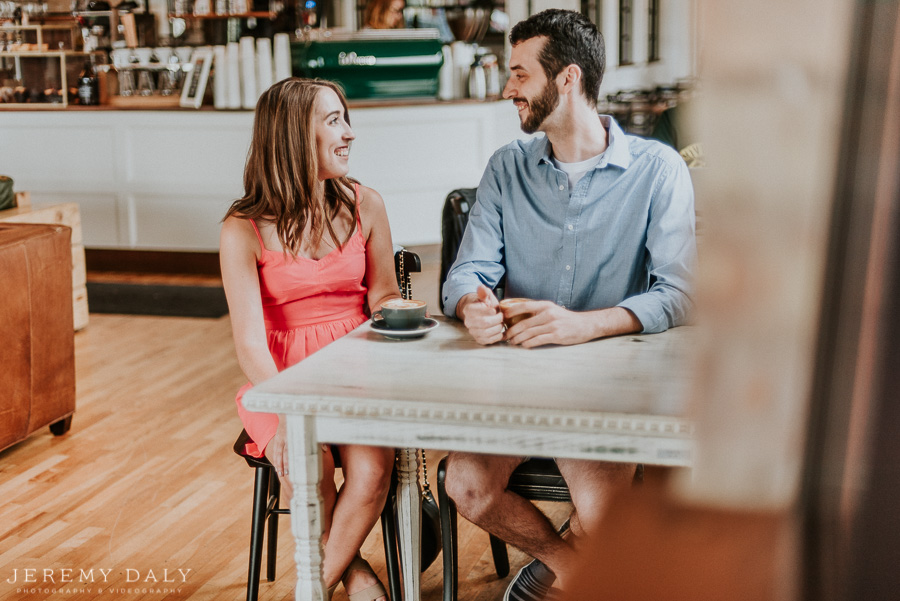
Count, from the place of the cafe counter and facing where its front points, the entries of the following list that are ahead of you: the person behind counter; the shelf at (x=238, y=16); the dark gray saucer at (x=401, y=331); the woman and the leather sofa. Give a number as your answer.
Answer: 3

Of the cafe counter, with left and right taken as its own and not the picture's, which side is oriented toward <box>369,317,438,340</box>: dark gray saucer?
front

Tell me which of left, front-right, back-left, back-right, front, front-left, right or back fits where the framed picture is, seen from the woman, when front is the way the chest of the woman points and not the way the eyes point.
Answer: back-left

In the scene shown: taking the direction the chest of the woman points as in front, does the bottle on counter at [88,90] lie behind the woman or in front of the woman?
behind

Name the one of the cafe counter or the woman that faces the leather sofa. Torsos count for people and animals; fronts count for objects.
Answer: the cafe counter

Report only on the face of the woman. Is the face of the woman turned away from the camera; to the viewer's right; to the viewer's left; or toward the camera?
to the viewer's right

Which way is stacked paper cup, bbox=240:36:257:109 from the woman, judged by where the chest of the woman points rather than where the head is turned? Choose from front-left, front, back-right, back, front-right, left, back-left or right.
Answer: back-left

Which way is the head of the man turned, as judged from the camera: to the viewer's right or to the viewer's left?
to the viewer's left

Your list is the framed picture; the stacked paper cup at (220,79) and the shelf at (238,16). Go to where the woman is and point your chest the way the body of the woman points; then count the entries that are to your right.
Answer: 0

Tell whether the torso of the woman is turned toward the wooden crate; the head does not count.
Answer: no

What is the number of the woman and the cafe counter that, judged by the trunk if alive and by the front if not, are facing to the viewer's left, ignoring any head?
0

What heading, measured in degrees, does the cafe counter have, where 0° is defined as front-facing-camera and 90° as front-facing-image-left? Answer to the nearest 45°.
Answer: approximately 0°

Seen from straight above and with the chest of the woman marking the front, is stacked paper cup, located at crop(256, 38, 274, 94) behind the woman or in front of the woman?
behind

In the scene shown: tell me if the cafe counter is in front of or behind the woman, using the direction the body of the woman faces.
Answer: behind

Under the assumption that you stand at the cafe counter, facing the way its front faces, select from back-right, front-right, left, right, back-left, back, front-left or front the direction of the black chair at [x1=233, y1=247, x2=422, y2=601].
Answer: front
